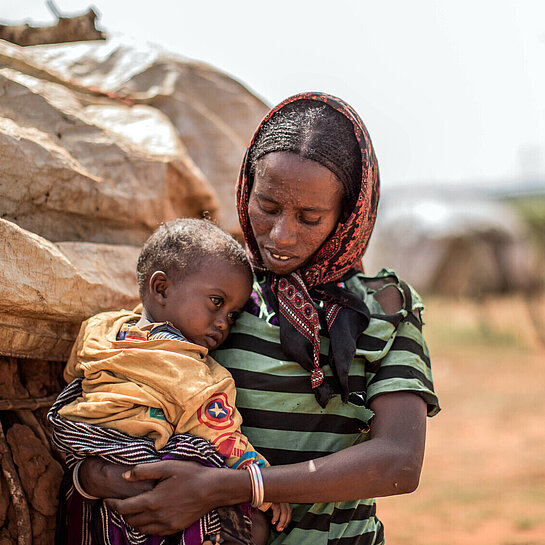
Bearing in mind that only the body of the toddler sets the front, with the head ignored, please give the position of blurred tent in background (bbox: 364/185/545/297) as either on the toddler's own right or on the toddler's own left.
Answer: on the toddler's own left

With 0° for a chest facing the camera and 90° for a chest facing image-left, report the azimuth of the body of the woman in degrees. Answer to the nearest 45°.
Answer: approximately 45°

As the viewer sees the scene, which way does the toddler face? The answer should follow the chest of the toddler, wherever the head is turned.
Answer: to the viewer's right

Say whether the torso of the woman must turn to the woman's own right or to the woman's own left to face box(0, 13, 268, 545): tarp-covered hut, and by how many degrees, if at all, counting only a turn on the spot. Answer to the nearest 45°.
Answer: approximately 90° to the woman's own right
